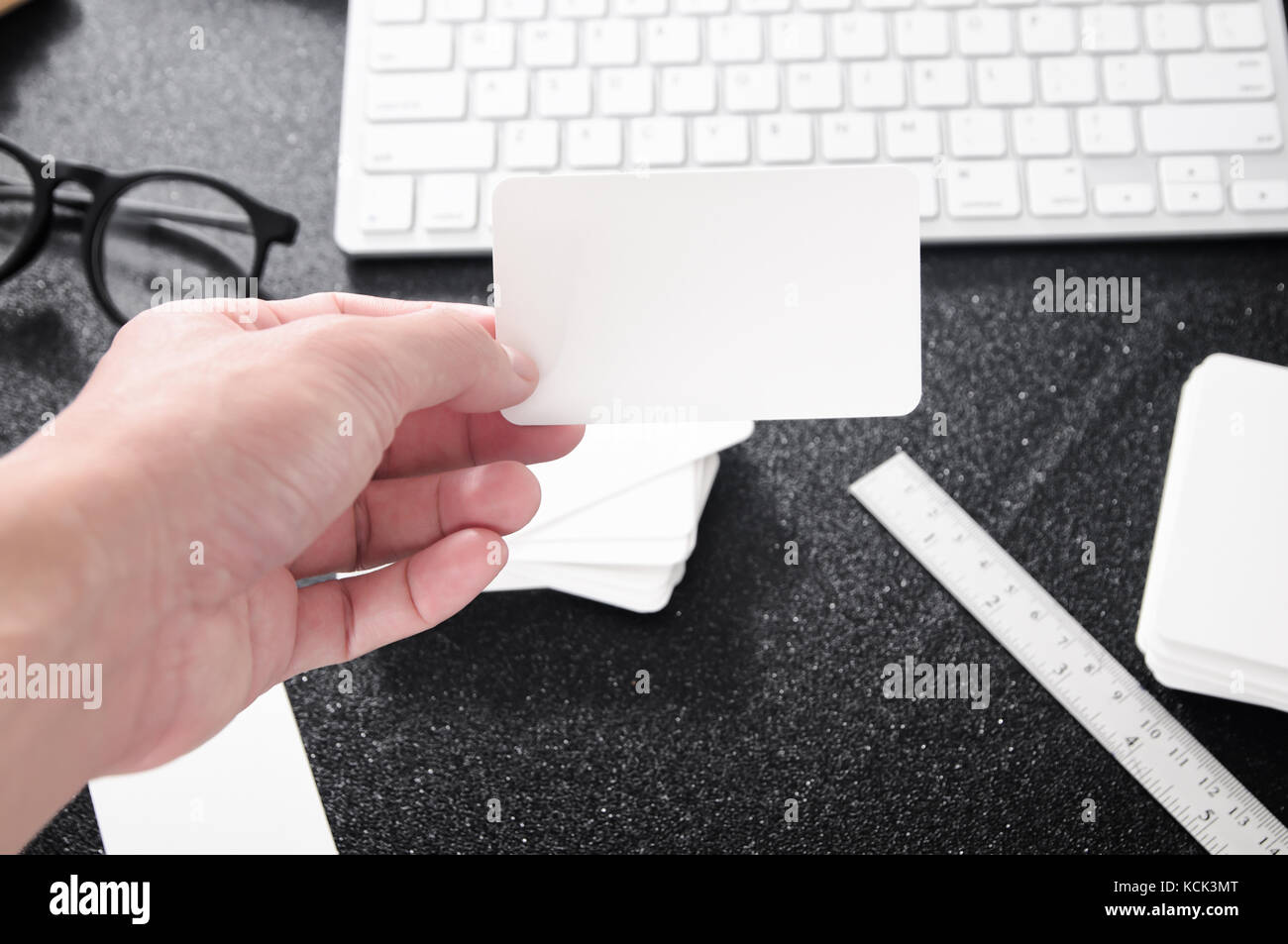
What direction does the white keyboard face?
toward the camera
